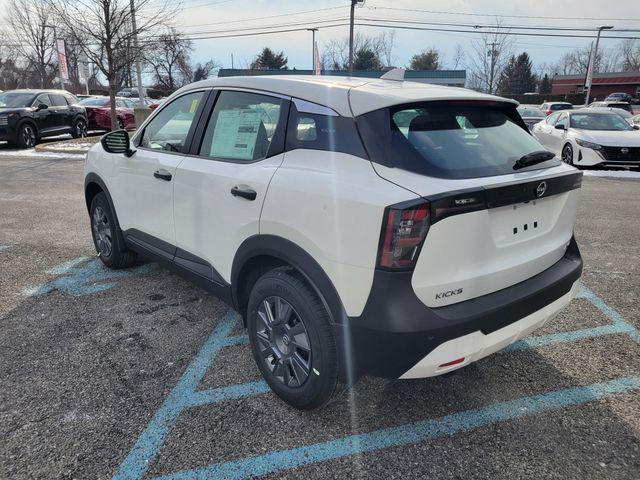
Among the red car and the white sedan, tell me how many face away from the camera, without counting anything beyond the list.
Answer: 0

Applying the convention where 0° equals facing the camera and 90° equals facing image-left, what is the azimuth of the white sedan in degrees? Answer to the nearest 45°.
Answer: approximately 315°

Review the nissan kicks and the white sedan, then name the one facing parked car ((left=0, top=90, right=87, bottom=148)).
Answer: the nissan kicks

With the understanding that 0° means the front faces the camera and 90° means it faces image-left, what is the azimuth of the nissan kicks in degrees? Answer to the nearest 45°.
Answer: approximately 135°

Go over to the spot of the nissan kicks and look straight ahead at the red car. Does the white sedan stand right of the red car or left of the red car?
right

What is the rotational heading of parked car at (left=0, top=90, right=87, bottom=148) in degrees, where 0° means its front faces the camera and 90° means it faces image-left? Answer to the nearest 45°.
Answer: approximately 45°

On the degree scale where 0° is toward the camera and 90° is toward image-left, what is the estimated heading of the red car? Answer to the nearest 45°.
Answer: approximately 45°

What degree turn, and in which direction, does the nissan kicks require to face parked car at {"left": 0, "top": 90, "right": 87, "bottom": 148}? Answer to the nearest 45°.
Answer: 0° — it already faces it

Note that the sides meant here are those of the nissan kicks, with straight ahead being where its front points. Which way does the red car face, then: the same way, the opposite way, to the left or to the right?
to the left

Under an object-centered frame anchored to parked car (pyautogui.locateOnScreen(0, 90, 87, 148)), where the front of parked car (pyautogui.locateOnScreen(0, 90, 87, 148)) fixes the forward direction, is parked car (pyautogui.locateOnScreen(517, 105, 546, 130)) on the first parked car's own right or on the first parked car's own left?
on the first parked car's own left

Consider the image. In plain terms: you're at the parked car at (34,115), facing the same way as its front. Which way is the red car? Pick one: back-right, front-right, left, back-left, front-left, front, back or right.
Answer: back
